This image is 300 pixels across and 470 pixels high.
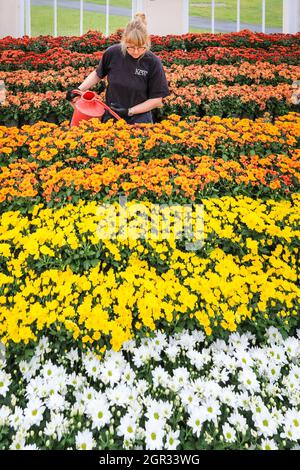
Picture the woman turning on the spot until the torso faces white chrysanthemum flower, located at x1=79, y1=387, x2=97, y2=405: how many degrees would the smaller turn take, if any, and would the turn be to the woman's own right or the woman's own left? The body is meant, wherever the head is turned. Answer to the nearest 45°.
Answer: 0° — they already face it

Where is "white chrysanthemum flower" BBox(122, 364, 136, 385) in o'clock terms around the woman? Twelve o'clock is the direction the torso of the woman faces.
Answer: The white chrysanthemum flower is roughly at 12 o'clock from the woman.

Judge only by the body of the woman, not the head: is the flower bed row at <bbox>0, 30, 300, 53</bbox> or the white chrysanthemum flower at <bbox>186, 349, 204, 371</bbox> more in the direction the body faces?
the white chrysanthemum flower

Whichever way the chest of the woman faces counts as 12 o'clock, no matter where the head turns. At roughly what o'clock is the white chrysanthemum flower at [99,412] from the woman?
The white chrysanthemum flower is roughly at 12 o'clock from the woman.

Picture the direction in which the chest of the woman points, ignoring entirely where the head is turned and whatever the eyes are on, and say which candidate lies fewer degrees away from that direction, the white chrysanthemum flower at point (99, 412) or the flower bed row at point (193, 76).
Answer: the white chrysanthemum flower

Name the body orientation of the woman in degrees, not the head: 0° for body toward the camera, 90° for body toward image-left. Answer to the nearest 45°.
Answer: approximately 0°

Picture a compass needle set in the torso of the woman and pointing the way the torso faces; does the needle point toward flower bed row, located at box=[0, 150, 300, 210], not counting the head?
yes

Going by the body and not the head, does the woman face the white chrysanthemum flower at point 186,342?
yes

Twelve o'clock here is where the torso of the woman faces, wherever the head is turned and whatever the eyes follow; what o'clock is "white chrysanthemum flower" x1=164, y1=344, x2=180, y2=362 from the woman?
The white chrysanthemum flower is roughly at 12 o'clock from the woman.
